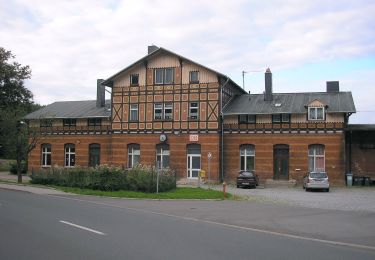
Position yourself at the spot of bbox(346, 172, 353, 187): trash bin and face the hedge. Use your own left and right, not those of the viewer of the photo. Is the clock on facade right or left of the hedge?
right

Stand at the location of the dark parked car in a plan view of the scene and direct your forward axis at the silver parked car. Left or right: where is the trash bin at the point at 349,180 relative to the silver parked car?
left

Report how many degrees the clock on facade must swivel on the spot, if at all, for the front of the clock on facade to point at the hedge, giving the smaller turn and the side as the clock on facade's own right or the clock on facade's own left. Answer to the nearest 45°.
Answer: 0° — it already faces it

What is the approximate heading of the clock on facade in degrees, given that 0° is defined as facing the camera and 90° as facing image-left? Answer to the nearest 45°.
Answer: approximately 0°

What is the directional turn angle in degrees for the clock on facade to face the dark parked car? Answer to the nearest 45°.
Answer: approximately 45° to its left

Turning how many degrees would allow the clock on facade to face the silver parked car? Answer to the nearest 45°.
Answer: approximately 45° to its left
